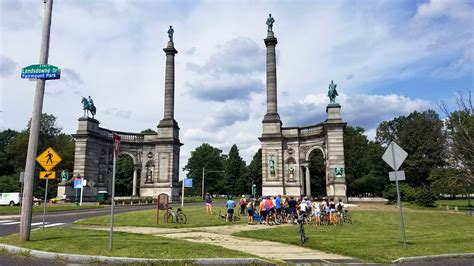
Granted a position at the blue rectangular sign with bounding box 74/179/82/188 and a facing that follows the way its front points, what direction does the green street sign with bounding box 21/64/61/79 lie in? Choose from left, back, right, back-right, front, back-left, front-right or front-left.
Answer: front

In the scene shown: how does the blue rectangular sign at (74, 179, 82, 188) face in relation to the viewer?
toward the camera

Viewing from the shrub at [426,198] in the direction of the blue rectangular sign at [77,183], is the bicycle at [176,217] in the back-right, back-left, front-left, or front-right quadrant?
front-left

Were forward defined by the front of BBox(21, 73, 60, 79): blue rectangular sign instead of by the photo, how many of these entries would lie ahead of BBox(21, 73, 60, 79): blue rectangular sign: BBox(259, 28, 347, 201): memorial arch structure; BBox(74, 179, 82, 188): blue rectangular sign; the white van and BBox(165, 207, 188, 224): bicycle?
0

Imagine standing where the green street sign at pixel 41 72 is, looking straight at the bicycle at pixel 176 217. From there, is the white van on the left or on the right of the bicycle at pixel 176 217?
left

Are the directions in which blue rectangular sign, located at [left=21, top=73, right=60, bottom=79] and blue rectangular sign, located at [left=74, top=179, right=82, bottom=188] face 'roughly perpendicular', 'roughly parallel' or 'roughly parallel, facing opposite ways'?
roughly parallel

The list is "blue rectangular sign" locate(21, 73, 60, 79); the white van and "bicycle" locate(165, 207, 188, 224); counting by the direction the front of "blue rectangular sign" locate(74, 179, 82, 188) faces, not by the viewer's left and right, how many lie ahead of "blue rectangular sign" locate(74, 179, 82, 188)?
2

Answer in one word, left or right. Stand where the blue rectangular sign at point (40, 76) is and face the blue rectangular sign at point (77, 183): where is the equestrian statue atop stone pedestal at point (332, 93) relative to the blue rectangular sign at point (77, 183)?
right

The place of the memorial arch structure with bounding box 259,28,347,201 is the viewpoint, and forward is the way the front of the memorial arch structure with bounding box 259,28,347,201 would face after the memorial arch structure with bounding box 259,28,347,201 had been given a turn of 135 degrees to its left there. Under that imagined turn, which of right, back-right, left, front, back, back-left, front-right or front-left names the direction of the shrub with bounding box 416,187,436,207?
front-right

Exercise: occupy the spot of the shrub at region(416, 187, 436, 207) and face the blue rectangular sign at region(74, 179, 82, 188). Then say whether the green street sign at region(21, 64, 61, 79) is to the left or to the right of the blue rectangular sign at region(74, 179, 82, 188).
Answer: left

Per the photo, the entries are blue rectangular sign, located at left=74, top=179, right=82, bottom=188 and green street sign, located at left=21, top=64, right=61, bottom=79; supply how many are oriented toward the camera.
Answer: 2

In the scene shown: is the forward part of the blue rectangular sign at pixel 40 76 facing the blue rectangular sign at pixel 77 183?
no

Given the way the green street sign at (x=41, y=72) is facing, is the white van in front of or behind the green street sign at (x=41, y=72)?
behind

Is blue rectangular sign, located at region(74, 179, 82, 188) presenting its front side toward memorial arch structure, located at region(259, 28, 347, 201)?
no

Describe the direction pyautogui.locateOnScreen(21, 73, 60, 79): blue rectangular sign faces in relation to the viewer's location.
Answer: facing the viewer

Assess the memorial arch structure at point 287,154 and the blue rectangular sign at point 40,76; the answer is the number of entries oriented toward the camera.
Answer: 2

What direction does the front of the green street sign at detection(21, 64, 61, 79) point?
toward the camera

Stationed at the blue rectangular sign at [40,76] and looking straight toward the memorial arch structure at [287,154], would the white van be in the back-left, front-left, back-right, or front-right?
front-left
